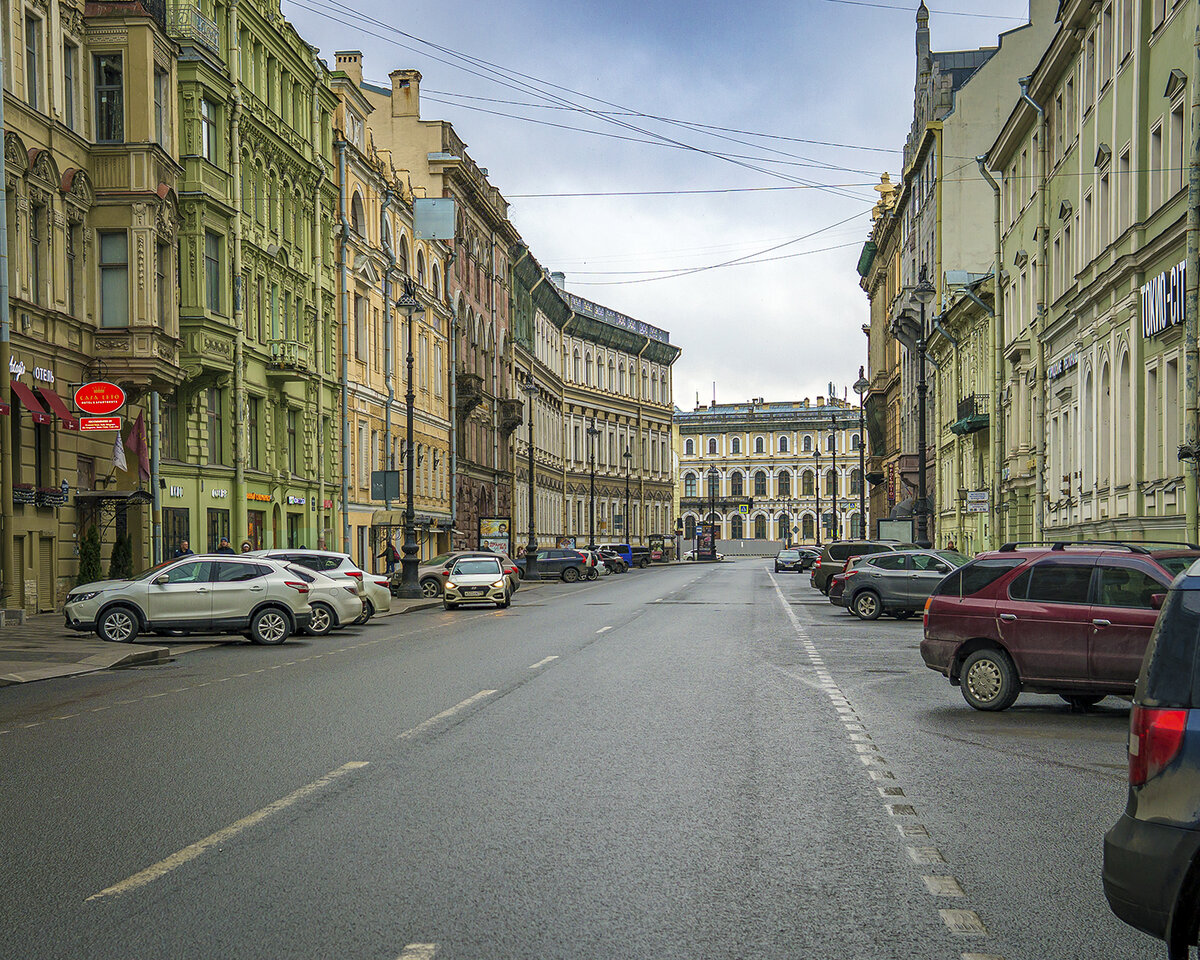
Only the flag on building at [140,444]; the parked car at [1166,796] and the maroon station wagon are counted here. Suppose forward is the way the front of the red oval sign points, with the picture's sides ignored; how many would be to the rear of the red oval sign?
1

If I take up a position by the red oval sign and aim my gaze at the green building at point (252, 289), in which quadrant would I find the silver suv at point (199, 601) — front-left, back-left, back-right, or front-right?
back-right

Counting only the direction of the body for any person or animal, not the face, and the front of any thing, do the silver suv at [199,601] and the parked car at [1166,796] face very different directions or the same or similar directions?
very different directions

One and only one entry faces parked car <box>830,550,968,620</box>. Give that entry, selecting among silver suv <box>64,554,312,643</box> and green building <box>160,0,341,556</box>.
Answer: the green building

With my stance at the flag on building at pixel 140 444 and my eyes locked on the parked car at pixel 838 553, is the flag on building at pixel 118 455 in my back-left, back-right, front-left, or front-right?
back-right

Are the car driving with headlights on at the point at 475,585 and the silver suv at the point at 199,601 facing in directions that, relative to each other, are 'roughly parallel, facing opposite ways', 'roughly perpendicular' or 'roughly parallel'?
roughly perpendicular

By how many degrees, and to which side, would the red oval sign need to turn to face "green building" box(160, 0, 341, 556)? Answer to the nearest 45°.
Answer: approximately 180°

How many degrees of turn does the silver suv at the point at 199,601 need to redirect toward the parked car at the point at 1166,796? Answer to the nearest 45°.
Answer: approximately 90° to its left

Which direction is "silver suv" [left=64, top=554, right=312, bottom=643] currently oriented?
to the viewer's left

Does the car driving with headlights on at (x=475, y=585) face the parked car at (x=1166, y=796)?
yes
